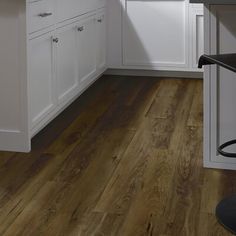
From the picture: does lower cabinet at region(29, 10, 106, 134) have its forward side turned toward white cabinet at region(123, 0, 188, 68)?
no

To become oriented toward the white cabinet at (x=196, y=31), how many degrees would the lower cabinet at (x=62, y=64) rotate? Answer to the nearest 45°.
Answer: approximately 90° to its left

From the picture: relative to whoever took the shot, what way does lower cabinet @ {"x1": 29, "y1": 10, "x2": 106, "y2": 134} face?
facing the viewer and to the right of the viewer

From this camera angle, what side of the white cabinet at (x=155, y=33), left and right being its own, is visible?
front

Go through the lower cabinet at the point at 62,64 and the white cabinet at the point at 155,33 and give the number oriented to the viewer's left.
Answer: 0

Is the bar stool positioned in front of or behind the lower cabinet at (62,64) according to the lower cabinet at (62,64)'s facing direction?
in front

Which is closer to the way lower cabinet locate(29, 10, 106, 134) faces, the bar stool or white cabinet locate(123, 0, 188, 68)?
the bar stool

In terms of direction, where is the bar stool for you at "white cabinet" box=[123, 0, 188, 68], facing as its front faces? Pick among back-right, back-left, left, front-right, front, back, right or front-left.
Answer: front
